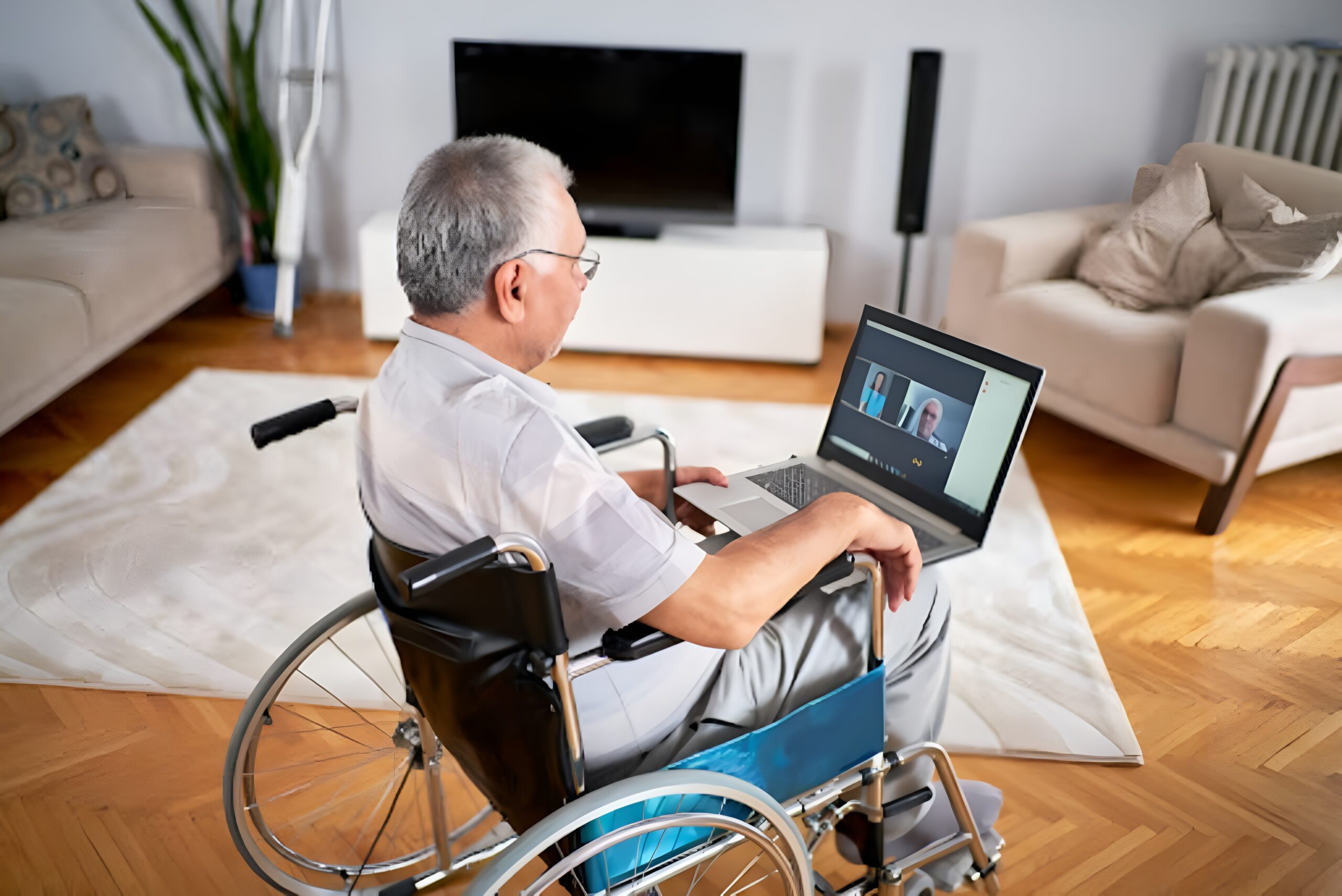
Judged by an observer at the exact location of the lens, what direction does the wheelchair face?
facing away from the viewer and to the right of the viewer

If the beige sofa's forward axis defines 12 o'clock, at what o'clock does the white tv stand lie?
The white tv stand is roughly at 11 o'clock from the beige sofa.

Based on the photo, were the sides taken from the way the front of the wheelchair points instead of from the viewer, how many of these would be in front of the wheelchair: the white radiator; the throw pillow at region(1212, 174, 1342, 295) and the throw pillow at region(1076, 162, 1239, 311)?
3

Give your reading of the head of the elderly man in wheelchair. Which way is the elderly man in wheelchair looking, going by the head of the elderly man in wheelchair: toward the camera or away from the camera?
away from the camera

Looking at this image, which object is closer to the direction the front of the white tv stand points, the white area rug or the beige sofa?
the white area rug

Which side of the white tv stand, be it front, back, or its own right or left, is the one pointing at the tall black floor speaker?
left

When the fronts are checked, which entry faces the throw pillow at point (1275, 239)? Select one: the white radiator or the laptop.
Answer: the white radiator

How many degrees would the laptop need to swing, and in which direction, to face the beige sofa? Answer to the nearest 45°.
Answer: approximately 90° to its right

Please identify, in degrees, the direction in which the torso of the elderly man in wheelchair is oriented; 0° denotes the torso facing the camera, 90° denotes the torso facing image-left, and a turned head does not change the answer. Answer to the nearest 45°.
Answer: approximately 225°
